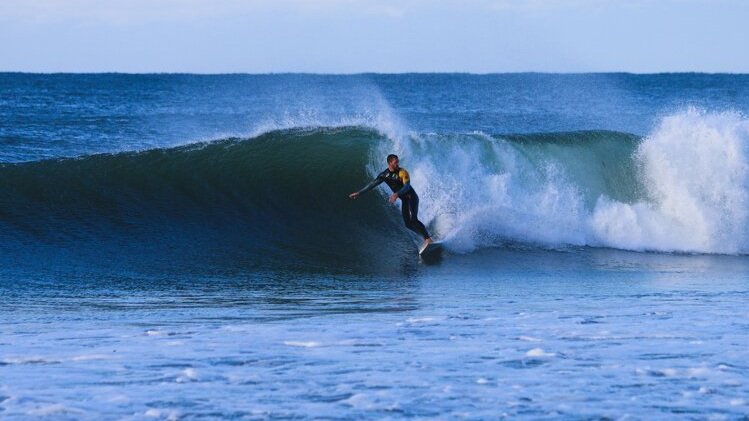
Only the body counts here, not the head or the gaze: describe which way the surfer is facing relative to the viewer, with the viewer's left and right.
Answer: facing the viewer and to the left of the viewer
